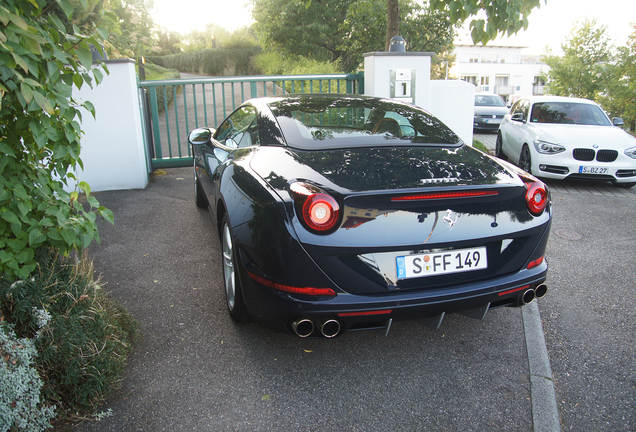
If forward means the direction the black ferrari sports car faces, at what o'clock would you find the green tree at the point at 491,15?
The green tree is roughly at 2 o'clock from the black ferrari sports car.

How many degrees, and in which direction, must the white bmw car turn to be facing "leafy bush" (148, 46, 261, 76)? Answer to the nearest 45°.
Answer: approximately 180°

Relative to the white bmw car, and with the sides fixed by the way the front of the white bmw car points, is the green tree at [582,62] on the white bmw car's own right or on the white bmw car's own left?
on the white bmw car's own left

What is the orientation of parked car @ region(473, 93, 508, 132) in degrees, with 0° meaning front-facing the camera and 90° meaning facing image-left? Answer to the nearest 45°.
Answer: approximately 315°

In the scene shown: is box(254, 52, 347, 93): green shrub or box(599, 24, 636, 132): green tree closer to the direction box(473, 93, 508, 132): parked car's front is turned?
the green shrub

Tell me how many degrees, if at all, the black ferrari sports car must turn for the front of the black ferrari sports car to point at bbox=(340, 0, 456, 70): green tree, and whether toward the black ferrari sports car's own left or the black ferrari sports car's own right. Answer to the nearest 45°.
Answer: approximately 45° to the black ferrari sports car's own right

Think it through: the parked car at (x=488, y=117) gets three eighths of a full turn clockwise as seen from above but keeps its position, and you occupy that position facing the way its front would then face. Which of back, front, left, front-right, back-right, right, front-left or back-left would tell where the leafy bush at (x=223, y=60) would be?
front-right

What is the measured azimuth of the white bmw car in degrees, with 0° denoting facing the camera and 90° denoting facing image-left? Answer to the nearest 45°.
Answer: approximately 315°

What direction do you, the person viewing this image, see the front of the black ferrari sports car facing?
facing away from the viewer and to the left of the viewer

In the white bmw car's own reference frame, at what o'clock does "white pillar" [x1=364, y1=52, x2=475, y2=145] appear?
The white pillar is roughly at 4 o'clock from the white bmw car.

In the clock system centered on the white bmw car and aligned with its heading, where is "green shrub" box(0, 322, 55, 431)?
The green shrub is roughly at 2 o'clock from the white bmw car.

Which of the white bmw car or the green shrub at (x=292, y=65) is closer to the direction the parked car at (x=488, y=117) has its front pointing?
the white bmw car

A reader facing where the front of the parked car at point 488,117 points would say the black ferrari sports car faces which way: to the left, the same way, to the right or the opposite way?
the opposite way
